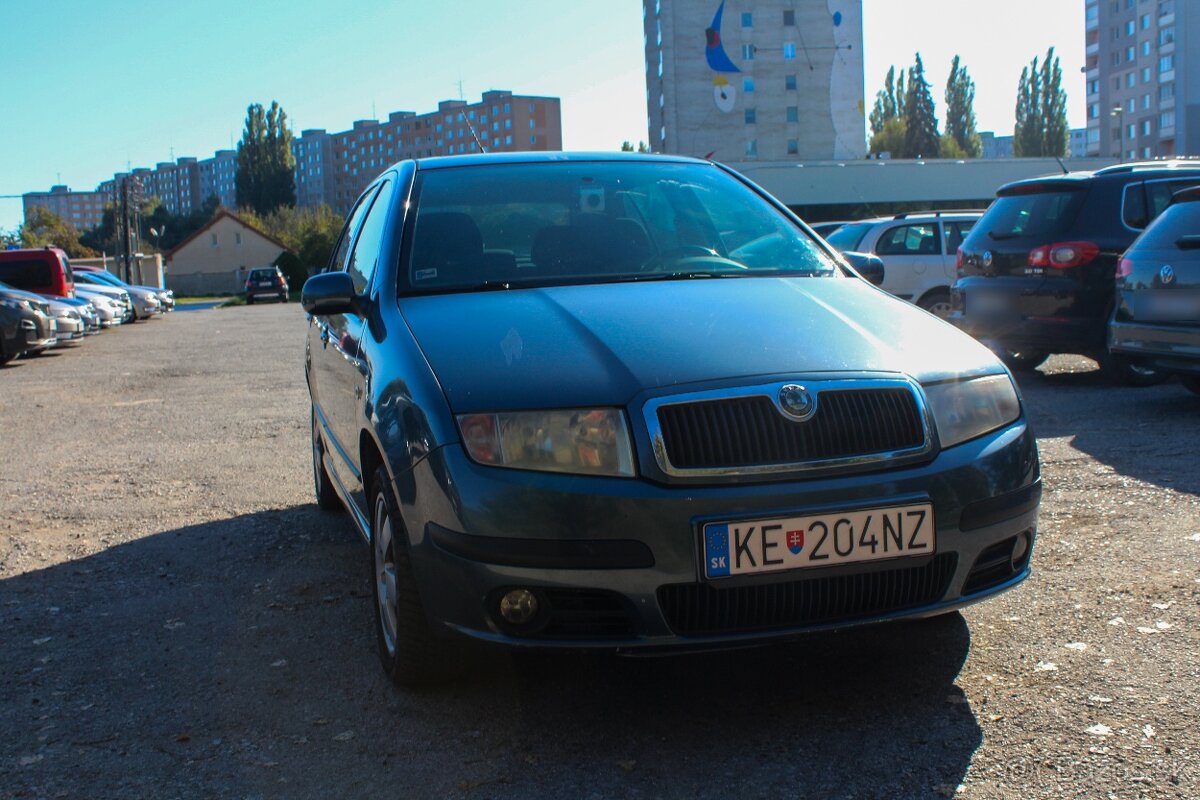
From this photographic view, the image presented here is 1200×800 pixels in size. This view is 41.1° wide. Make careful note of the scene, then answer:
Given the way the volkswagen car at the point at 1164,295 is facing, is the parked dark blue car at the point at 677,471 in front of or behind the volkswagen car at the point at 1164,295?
behind

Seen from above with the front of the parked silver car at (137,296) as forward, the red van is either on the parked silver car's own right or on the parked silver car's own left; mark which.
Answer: on the parked silver car's own right

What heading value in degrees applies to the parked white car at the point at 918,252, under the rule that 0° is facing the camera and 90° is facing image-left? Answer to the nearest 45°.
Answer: approximately 225°

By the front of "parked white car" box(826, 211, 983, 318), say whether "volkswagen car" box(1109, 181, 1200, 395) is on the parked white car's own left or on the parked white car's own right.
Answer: on the parked white car's own right

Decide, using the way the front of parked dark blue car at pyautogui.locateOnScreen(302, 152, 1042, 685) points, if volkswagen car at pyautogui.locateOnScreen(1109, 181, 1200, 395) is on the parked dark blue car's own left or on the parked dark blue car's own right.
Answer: on the parked dark blue car's own left

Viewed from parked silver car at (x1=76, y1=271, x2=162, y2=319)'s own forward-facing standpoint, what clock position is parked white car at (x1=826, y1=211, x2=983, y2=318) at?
The parked white car is roughly at 1 o'clock from the parked silver car.

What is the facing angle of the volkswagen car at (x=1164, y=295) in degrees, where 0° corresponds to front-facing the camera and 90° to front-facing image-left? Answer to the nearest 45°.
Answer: approximately 225°

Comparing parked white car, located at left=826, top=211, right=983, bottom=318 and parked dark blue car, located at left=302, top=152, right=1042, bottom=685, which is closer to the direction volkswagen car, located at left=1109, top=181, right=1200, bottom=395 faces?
the parked white car

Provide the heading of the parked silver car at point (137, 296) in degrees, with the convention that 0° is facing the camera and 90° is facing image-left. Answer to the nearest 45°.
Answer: approximately 315°

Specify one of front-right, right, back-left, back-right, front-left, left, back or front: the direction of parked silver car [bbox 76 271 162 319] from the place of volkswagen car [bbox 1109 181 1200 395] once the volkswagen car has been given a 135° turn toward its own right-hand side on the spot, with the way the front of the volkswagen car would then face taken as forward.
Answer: back-right

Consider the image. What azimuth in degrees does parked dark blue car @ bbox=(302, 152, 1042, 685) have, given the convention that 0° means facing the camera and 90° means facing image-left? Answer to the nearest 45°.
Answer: approximately 315°

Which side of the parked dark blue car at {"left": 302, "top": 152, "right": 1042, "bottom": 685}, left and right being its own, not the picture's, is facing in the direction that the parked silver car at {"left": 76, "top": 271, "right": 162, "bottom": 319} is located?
back
